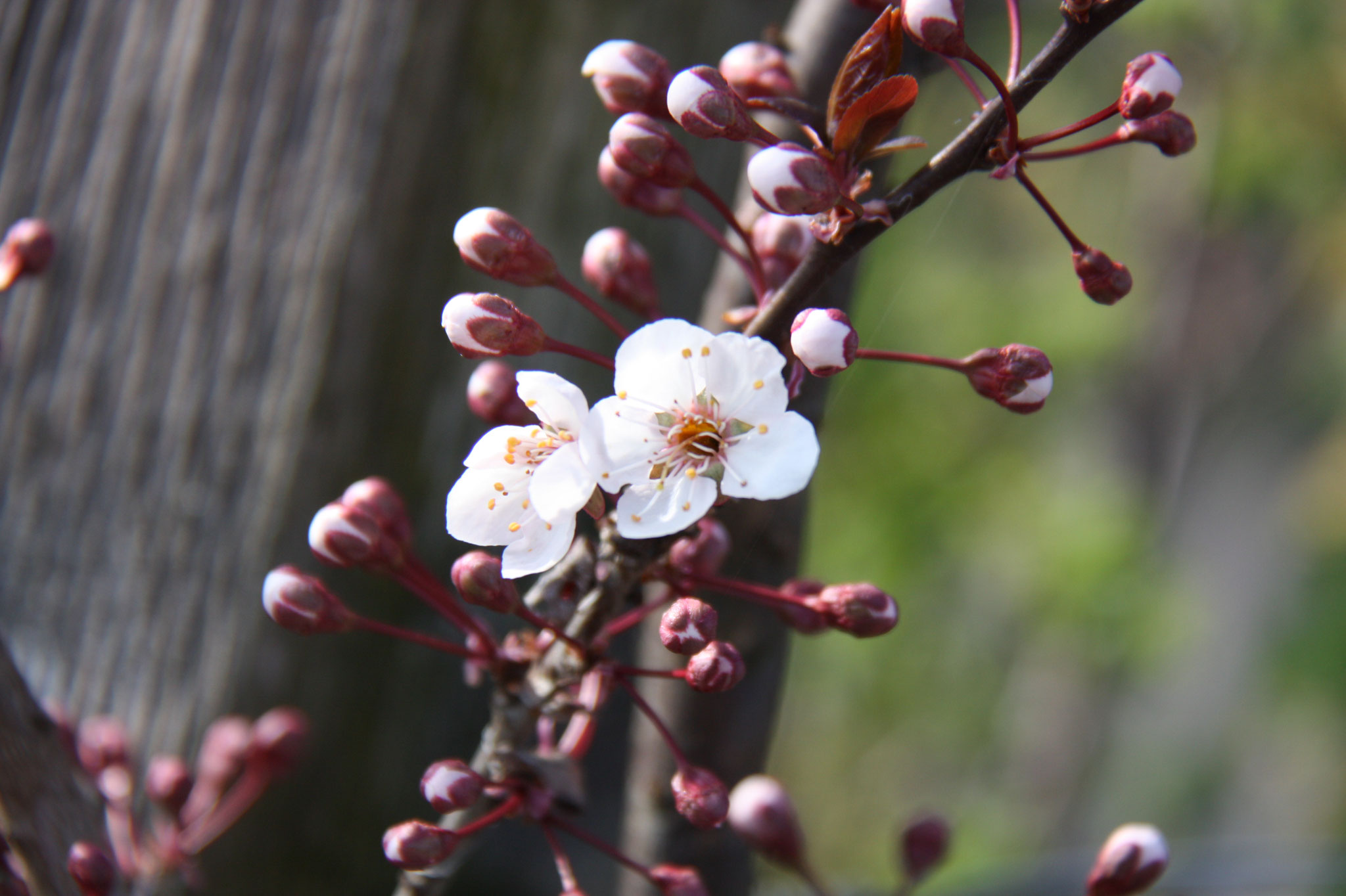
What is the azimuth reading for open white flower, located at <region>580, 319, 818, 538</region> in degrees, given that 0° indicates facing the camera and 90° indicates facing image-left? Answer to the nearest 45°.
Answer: approximately 0°

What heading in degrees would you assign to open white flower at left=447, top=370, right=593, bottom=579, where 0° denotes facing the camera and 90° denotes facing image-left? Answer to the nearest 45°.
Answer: approximately 45°
